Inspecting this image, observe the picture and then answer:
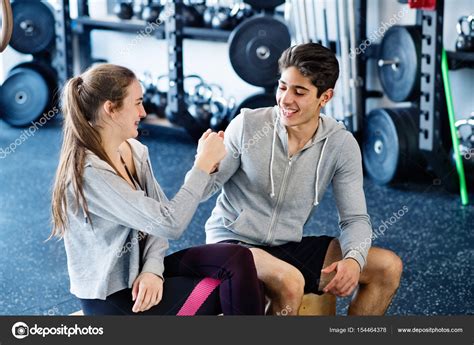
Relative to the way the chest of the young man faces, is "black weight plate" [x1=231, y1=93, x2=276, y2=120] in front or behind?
behind

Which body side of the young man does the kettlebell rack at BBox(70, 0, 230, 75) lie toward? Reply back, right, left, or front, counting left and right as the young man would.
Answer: back

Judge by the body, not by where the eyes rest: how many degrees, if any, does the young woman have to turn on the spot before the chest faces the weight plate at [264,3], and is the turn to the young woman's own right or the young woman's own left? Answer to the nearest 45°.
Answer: approximately 90° to the young woman's own left

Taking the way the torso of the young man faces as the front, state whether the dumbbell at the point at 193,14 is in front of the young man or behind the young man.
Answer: behind

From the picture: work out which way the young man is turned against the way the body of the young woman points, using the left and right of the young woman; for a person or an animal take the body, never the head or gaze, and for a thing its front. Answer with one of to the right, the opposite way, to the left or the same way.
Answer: to the right

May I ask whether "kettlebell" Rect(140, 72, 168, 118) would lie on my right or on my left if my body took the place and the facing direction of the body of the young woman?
on my left

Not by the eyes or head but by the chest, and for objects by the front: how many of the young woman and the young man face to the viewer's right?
1

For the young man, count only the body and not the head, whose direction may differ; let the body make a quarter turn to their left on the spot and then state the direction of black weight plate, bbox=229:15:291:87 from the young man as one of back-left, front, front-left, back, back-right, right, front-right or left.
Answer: left

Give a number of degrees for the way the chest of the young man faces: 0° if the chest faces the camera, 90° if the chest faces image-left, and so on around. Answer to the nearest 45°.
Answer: approximately 0°

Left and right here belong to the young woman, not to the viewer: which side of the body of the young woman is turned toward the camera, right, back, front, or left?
right

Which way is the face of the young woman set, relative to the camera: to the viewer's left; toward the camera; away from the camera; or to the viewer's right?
to the viewer's right

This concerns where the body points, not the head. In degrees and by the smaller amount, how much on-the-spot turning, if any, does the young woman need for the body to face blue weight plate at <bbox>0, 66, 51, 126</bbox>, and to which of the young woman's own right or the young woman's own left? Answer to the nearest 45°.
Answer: approximately 90° to the young woman's own left
